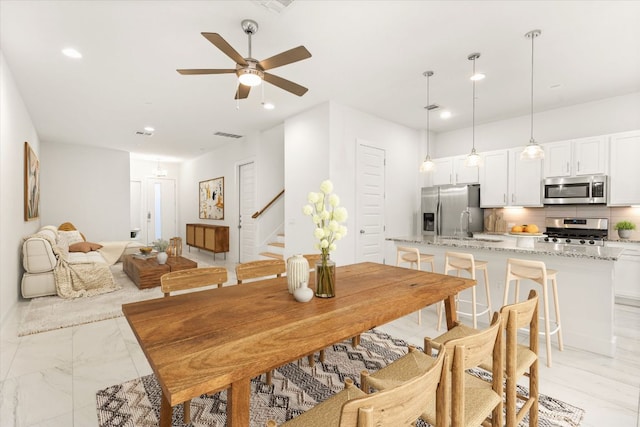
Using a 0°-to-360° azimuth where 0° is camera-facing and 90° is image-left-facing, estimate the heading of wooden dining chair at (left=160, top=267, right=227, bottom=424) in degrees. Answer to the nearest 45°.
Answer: approximately 315°

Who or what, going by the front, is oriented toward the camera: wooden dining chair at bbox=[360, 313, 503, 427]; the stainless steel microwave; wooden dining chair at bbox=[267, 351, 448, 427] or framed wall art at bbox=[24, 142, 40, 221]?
the stainless steel microwave

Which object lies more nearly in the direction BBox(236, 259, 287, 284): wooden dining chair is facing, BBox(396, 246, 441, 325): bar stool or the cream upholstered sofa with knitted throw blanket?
the bar stool

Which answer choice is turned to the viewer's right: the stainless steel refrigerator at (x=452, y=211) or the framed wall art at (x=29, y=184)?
the framed wall art

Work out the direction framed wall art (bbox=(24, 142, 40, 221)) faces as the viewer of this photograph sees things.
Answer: facing to the right of the viewer

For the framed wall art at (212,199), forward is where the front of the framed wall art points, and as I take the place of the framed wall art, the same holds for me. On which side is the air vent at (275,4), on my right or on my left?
on my left

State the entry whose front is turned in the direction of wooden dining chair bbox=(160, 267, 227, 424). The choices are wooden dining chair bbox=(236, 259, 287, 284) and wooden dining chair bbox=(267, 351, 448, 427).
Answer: wooden dining chair bbox=(267, 351, 448, 427)

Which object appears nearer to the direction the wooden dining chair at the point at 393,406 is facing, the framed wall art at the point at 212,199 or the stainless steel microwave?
the framed wall art

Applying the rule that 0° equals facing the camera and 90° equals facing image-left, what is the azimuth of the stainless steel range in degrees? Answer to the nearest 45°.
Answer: approximately 0°

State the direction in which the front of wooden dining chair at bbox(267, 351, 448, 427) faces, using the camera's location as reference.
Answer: facing away from the viewer and to the left of the viewer
